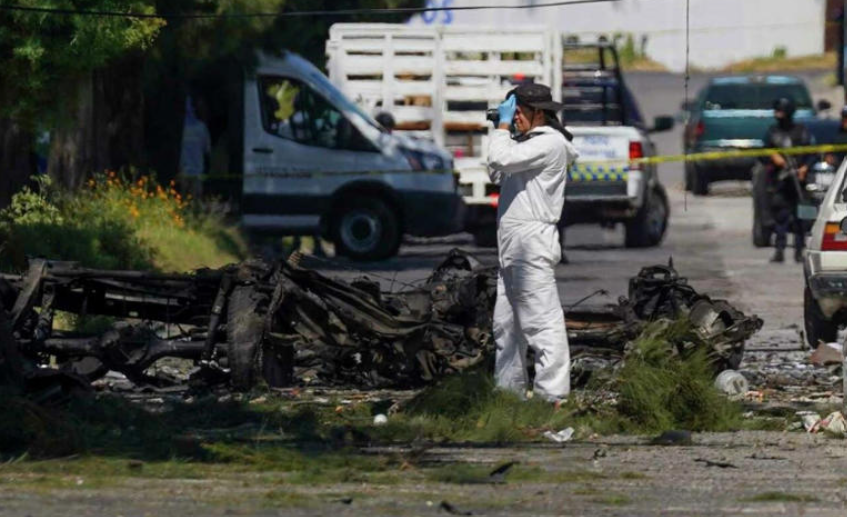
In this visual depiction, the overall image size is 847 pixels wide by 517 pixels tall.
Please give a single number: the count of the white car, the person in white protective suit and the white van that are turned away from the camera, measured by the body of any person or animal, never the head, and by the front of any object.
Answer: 1

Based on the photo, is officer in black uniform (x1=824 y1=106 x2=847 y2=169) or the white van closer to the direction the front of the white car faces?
the officer in black uniform

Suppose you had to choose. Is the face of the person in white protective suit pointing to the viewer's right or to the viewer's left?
to the viewer's left

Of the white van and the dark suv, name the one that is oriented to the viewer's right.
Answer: the white van

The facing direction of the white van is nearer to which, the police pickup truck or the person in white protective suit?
the police pickup truck

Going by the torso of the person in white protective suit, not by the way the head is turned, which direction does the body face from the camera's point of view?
to the viewer's left

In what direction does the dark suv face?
away from the camera

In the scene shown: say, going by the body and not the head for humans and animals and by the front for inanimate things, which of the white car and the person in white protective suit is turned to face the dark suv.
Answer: the white car
